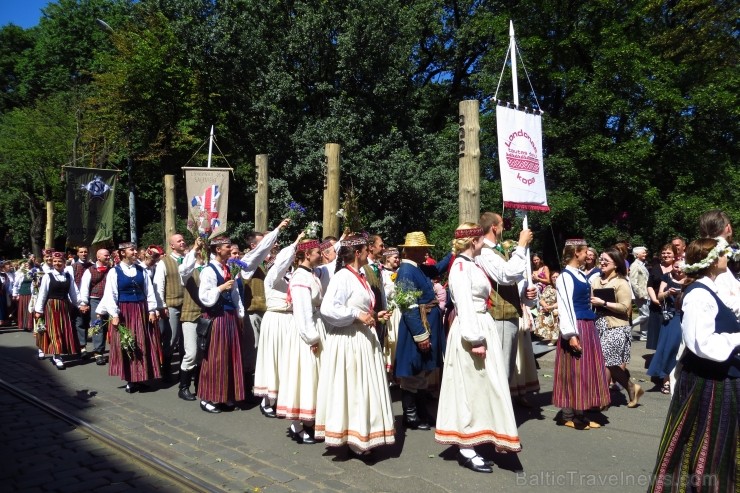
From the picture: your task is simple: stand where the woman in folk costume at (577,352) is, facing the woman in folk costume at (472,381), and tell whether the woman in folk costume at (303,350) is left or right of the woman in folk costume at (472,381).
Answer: right

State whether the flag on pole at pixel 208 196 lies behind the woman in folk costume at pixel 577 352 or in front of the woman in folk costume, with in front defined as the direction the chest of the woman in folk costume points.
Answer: behind

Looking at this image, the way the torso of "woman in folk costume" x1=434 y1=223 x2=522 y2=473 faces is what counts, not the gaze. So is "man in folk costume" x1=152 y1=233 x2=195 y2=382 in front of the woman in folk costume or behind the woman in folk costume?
behind
